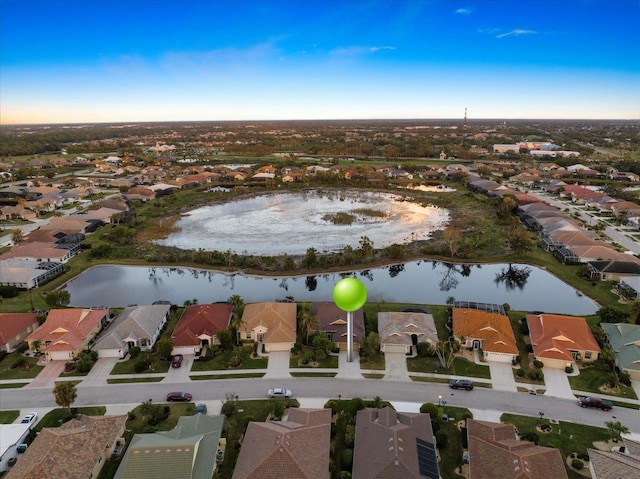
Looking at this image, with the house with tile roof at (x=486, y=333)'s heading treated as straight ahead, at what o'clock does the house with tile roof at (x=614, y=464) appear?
the house with tile roof at (x=614, y=464) is roughly at 11 o'clock from the house with tile roof at (x=486, y=333).

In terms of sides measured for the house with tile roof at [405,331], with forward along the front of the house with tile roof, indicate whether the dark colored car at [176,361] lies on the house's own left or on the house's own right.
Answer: on the house's own right

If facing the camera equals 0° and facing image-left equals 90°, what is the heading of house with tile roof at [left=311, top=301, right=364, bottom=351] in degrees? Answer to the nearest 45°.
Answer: approximately 0°

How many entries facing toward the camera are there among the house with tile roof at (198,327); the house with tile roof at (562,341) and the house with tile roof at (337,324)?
3

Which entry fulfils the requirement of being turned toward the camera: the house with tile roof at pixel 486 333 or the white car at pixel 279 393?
the house with tile roof

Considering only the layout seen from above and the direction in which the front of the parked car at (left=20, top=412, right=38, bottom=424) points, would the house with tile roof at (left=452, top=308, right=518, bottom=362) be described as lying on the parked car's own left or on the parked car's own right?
on the parked car's own left

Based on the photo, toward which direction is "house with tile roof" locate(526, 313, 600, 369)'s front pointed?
toward the camera

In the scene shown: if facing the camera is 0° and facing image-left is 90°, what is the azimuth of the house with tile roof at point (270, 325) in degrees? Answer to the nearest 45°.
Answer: approximately 0°

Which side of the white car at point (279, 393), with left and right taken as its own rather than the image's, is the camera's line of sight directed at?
right

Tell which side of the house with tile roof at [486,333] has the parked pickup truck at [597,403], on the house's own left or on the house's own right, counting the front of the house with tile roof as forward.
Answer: on the house's own left

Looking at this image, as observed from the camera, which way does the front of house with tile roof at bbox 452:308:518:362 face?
facing the viewer

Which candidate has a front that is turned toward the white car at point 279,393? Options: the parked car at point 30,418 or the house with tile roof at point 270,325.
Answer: the house with tile roof

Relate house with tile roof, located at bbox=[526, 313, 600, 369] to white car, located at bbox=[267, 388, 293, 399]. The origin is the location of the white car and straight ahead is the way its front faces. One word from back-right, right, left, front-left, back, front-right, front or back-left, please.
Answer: front

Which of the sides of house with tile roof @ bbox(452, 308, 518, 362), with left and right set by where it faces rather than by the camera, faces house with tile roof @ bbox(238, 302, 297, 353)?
right
